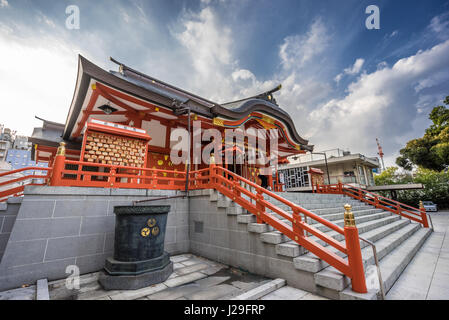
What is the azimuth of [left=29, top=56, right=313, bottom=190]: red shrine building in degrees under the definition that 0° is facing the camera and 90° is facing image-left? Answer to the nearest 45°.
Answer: approximately 315°

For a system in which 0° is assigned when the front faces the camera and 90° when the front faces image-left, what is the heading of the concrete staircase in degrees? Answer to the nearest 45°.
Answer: approximately 315°

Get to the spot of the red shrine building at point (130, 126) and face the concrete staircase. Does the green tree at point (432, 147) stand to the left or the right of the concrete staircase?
left

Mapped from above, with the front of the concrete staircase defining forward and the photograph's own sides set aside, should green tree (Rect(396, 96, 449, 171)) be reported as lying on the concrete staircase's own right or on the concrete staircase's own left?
on the concrete staircase's own left

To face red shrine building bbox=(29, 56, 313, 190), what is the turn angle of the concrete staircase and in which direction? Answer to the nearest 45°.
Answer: approximately 135° to its right

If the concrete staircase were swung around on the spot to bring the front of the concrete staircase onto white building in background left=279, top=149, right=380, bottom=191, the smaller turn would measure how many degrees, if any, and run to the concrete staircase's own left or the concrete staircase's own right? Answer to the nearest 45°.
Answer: approximately 135° to the concrete staircase's own left

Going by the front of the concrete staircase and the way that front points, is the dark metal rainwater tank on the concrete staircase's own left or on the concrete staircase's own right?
on the concrete staircase's own right
